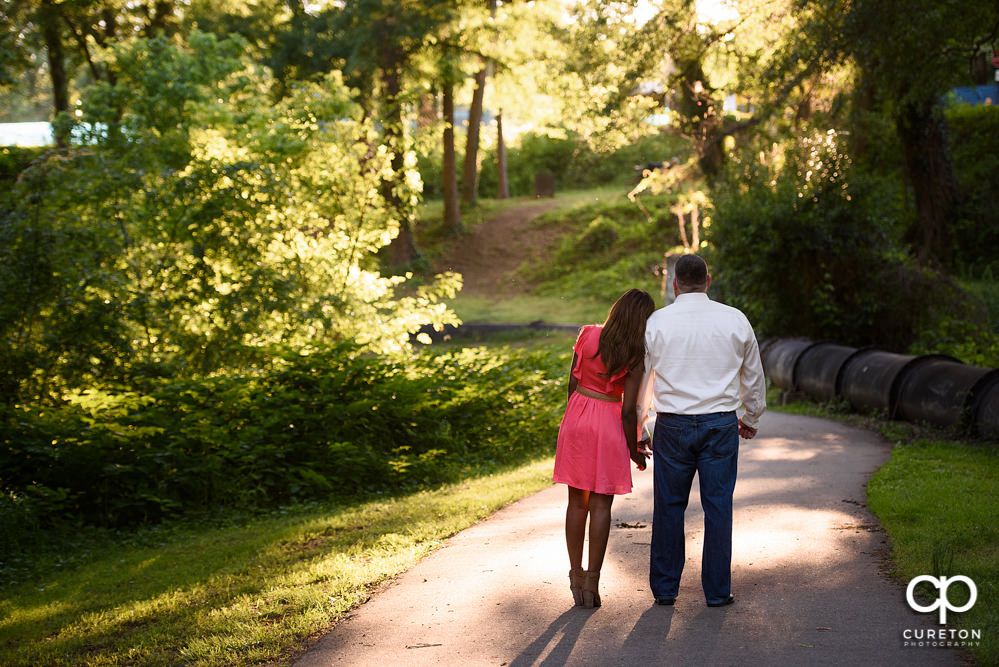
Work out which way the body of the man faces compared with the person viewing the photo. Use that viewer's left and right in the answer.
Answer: facing away from the viewer

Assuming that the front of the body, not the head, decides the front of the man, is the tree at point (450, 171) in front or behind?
in front

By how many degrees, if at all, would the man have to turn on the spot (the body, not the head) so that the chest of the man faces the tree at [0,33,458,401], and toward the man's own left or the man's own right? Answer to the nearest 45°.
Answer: approximately 45° to the man's own left

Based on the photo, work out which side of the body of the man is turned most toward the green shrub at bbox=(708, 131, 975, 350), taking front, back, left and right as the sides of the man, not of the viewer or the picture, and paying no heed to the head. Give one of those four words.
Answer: front

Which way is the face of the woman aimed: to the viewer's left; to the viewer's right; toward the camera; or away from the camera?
away from the camera

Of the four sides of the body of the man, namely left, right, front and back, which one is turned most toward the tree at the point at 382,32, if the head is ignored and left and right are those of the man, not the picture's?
front

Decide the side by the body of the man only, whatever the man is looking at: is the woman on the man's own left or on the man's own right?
on the man's own left

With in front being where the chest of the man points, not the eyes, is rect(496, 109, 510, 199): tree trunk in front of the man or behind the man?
in front

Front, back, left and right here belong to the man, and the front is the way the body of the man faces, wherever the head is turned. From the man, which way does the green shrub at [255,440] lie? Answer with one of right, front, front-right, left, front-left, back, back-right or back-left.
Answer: front-left

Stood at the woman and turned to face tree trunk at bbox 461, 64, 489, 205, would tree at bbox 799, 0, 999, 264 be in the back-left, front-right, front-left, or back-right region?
front-right

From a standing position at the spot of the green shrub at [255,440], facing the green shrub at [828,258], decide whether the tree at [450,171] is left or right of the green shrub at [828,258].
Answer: left

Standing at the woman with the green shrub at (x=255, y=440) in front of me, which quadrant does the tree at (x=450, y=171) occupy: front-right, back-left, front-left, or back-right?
front-right

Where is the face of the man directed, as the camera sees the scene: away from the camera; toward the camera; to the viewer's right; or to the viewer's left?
away from the camera
